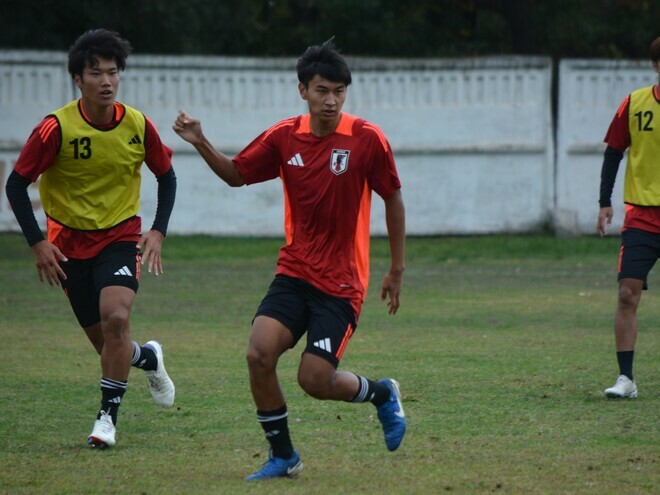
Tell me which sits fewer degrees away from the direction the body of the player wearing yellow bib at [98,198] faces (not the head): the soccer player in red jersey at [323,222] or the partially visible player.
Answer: the soccer player in red jersey

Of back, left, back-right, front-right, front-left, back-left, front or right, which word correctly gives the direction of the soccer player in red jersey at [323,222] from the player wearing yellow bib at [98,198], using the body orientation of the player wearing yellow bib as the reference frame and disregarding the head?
front-left

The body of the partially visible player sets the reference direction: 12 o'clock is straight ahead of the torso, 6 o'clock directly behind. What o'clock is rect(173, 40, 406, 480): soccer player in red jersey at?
The soccer player in red jersey is roughly at 1 o'clock from the partially visible player.

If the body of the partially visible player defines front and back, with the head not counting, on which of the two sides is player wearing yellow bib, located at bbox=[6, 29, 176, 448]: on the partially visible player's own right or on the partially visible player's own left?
on the partially visible player's own right

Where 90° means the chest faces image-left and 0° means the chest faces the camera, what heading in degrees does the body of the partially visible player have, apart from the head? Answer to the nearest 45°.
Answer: approximately 0°

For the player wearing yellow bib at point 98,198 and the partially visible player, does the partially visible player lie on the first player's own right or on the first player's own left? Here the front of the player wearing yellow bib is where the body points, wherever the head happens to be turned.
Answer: on the first player's own left

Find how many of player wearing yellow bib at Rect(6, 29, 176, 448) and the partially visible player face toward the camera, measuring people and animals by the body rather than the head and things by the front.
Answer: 2
